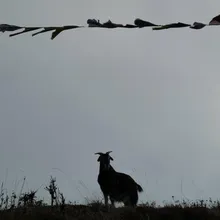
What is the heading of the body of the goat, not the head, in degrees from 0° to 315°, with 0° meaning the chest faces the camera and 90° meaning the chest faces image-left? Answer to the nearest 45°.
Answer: approximately 45°
